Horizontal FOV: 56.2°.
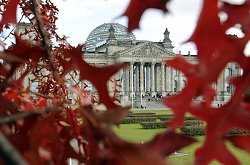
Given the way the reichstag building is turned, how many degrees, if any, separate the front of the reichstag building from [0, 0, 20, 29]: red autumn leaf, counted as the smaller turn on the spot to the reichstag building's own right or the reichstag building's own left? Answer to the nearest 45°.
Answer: approximately 45° to the reichstag building's own right

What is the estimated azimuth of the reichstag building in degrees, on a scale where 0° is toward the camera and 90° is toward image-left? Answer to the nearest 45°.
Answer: approximately 315°

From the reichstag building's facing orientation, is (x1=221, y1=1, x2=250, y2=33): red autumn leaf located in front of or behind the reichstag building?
in front

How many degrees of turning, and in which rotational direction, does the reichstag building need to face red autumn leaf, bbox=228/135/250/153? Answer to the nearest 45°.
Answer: approximately 45° to its right

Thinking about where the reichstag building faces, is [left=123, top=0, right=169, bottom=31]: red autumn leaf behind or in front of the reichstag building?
in front
